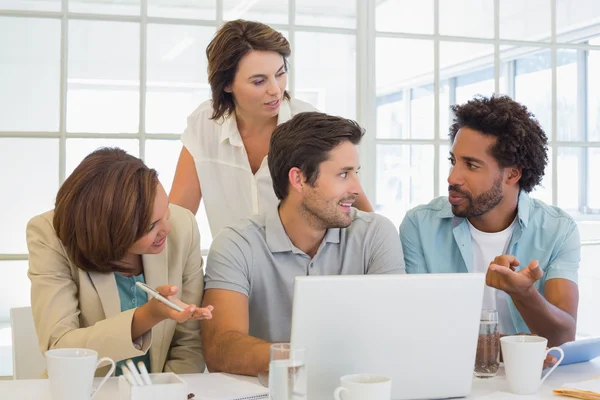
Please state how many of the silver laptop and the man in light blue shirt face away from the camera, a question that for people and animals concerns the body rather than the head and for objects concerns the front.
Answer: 1

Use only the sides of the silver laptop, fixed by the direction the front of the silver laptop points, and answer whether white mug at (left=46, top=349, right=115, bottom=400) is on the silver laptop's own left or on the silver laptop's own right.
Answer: on the silver laptop's own left

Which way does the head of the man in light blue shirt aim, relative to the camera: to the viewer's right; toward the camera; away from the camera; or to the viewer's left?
to the viewer's left

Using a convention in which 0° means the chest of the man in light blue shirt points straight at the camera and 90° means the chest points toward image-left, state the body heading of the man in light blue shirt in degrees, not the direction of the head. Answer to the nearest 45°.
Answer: approximately 0°

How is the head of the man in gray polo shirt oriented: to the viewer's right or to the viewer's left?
to the viewer's right

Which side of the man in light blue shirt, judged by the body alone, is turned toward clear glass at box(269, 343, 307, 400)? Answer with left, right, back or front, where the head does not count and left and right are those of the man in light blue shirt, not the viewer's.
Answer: front

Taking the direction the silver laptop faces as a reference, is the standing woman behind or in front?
in front

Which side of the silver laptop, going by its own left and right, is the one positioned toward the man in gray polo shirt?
front

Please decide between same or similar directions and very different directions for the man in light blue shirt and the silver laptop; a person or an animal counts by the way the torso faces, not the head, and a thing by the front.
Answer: very different directions

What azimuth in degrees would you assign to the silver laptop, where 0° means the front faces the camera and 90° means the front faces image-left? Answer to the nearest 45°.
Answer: approximately 180°

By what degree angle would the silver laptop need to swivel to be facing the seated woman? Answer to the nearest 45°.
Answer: approximately 45° to its left

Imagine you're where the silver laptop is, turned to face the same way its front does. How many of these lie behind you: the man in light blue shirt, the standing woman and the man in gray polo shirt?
0

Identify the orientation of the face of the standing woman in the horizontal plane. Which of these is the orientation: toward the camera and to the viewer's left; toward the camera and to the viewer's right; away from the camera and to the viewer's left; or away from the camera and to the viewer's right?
toward the camera and to the viewer's right
